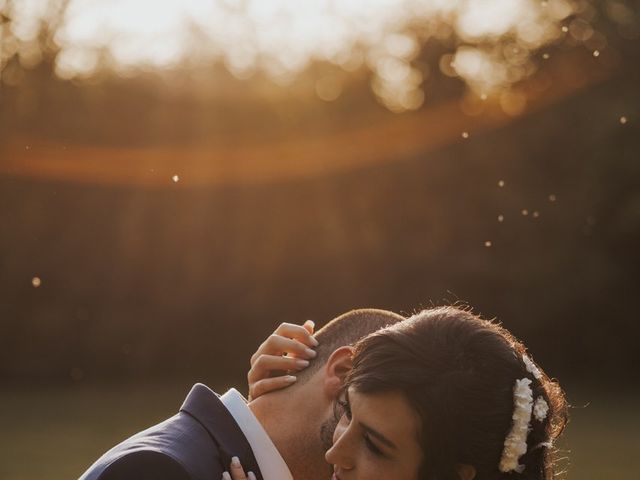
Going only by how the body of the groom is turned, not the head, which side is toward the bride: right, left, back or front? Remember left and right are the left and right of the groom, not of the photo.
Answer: front

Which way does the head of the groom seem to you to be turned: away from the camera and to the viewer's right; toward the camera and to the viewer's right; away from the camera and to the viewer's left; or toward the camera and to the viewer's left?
away from the camera and to the viewer's right

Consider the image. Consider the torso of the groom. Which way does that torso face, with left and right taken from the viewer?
facing to the right of the viewer
